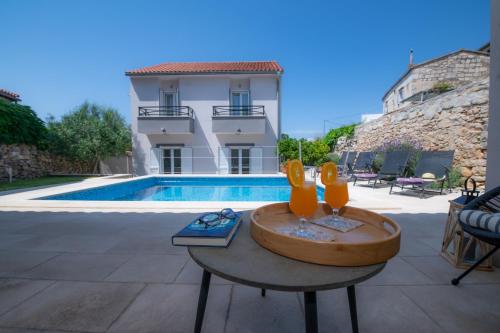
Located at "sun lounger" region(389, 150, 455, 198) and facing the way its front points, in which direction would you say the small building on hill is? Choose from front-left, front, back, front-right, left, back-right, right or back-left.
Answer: back-right

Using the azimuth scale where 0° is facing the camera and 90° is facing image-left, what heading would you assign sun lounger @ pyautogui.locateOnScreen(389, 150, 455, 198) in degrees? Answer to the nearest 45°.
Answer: approximately 45°

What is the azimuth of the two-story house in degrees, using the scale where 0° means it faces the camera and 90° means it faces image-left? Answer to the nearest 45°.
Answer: approximately 0°

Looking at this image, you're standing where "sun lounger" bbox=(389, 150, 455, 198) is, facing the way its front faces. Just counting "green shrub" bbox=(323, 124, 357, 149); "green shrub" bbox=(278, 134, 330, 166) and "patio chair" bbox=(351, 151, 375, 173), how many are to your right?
3

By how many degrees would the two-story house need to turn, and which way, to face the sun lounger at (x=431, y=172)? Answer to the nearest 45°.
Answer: approximately 45° to its left

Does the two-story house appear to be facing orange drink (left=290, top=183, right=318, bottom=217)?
yes

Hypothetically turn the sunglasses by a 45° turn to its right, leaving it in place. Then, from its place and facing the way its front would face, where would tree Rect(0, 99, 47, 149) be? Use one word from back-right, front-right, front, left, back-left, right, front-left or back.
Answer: back-right

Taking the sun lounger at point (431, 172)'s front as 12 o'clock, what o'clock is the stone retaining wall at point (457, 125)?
The stone retaining wall is roughly at 5 o'clock from the sun lounger.

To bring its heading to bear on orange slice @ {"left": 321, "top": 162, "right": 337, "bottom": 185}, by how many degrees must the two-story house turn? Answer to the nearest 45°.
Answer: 0° — it already faces it

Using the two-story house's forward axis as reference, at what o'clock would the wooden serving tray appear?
The wooden serving tray is roughly at 12 o'clock from the two-story house.

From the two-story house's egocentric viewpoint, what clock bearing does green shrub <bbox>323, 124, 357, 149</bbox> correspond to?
The green shrub is roughly at 9 o'clock from the two-story house.

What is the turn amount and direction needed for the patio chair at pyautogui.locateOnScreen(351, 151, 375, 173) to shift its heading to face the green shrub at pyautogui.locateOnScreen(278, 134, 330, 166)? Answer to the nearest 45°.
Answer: approximately 90° to its right

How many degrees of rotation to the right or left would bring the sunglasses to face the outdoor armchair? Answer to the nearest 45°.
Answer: approximately 45° to its left
